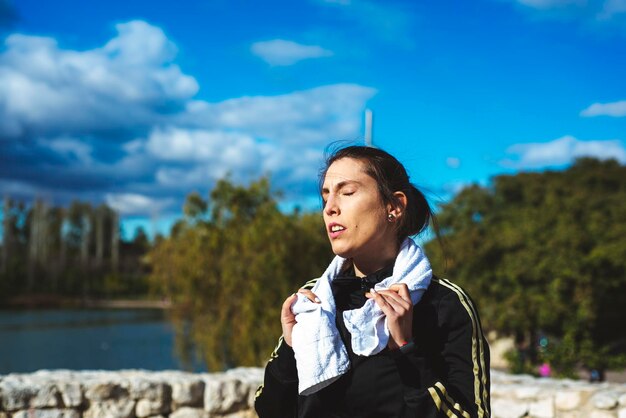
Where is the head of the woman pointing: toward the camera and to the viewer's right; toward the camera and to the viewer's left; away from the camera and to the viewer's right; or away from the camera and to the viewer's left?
toward the camera and to the viewer's left

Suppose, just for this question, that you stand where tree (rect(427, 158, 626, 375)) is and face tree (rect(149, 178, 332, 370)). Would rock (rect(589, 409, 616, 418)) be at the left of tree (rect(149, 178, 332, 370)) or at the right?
left

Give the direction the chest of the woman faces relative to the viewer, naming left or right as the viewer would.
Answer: facing the viewer and to the left of the viewer

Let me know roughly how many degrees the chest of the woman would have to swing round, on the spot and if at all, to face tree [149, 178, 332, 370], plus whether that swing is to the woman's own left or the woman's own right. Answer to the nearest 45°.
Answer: approximately 135° to the woman's own right

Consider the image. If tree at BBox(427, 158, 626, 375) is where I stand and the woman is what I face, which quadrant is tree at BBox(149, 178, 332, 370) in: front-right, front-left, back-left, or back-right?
front-right

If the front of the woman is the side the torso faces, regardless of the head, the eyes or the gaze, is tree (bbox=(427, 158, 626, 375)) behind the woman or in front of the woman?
behind
